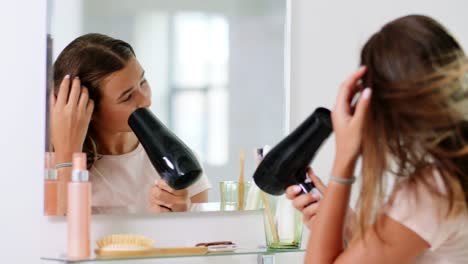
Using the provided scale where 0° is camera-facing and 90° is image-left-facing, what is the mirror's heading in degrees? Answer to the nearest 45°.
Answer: approximately 0°

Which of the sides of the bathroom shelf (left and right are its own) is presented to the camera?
front

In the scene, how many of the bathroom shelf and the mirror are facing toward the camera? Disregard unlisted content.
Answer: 2
